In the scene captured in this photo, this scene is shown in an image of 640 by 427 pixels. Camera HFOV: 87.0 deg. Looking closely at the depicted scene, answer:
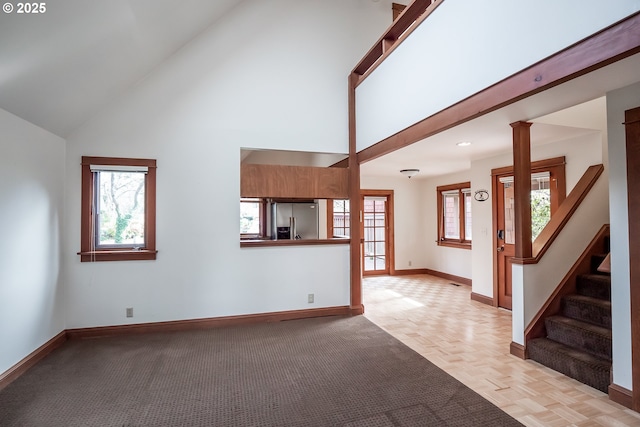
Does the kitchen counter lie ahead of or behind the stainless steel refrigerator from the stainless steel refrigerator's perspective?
ahead

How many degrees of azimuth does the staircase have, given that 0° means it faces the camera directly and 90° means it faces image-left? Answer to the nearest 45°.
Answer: approximately 45°

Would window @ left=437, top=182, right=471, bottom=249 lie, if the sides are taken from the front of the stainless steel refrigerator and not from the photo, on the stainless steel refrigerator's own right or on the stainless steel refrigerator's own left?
on the stainless steel refrigerator's own left

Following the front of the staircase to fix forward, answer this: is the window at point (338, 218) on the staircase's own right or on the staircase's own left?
on the staircase's own right

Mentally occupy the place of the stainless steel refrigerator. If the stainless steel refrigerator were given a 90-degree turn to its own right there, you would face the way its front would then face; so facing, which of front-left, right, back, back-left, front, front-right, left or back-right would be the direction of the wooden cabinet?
left

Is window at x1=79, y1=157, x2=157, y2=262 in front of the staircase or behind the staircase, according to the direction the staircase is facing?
in front

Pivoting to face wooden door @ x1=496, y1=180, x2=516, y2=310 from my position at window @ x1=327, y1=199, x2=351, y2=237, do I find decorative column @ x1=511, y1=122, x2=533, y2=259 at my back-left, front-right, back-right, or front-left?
front-right

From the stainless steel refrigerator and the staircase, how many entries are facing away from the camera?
0

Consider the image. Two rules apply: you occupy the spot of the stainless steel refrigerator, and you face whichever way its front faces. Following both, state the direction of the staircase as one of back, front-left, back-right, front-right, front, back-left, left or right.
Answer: front-left

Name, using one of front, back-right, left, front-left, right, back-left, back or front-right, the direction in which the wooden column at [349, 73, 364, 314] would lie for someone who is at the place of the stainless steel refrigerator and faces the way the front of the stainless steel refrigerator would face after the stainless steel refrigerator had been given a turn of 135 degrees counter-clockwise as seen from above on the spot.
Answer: right

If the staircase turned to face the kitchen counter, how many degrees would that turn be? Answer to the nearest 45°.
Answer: approximately 45° to its right

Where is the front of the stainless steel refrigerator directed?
toward the camera

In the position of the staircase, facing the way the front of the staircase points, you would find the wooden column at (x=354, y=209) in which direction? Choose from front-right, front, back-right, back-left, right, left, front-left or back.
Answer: front-right
